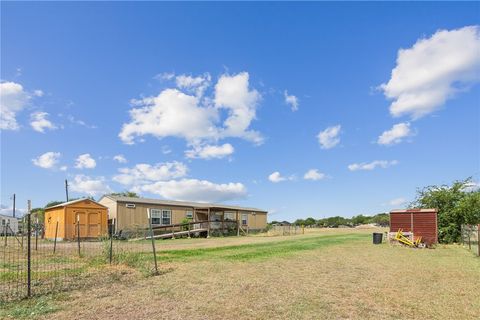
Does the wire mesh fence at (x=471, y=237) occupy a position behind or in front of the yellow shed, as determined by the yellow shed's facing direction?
in front

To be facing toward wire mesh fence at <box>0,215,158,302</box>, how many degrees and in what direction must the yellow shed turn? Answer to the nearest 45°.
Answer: approximately 45° to its right

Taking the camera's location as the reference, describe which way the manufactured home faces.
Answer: facing the viewer and to the right of the viewer

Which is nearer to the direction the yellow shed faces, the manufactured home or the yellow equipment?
the yellow equipment

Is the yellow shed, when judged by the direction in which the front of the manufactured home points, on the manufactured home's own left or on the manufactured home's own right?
on the manufactured home's own right

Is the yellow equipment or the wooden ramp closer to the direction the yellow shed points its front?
the yellow equipment

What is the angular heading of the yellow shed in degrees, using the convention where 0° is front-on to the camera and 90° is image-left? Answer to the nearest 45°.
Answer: approximately 315°

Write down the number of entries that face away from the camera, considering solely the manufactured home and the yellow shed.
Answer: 0

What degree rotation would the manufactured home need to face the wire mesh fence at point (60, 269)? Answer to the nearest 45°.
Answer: approximately 45° to its right

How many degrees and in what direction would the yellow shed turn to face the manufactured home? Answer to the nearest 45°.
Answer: approximately 90° to its left

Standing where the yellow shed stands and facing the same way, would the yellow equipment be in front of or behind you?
in front
